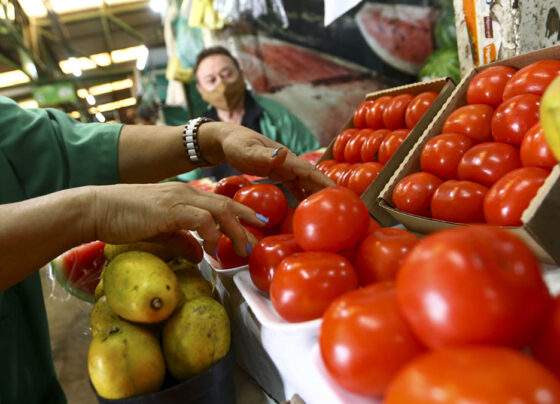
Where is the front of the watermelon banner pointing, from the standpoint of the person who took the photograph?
facing the viewer

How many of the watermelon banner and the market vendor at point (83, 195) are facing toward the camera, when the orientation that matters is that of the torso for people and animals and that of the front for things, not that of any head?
1

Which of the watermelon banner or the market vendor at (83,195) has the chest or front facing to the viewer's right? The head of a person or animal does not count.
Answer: the market vendor

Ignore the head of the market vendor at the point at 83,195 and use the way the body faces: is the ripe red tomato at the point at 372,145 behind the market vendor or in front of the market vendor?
in front

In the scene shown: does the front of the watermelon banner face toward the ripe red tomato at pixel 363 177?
yes

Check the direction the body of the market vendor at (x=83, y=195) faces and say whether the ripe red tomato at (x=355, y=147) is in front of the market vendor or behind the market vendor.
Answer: in front

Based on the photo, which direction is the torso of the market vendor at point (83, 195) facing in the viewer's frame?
to the viewer's right

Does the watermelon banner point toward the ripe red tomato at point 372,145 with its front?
yes

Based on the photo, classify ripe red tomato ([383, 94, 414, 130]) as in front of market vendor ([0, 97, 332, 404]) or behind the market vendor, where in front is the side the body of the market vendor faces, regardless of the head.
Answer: in front

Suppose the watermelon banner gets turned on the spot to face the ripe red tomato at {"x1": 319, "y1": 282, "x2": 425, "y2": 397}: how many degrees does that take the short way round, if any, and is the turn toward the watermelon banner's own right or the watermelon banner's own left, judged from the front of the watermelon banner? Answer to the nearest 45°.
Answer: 0° — it already faces it

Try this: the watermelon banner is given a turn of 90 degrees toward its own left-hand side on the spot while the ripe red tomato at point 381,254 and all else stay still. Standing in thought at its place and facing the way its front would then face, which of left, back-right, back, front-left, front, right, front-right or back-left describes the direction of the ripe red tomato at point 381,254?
right

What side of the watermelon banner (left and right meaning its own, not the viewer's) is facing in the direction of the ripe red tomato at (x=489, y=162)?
front

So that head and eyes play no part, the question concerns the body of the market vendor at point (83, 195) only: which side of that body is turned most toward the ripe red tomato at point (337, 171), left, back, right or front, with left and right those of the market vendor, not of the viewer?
front

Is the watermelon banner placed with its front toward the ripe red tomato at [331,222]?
yes

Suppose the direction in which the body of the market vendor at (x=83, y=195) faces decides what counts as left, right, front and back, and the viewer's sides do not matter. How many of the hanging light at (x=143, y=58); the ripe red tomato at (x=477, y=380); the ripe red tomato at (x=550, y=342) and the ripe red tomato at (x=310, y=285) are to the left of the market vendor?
1
